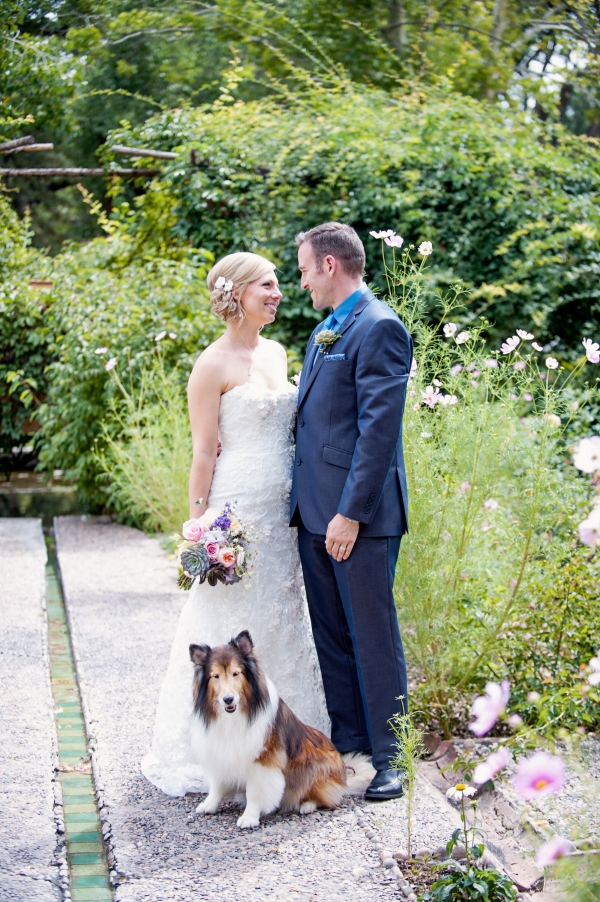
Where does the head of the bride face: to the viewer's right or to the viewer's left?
to the viewer's right

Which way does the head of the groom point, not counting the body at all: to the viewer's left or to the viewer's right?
to the viewer's left

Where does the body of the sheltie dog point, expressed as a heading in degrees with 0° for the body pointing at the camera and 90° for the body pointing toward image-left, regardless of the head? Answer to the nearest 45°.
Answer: approximately 45°

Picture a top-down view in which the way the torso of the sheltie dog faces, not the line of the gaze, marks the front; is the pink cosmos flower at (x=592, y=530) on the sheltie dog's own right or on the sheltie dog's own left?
on the sheltie dog's own left

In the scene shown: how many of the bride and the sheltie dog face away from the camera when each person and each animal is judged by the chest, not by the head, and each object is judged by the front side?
0

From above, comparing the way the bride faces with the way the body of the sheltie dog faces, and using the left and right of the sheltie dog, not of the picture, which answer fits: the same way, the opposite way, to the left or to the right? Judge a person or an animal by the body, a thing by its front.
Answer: to the left

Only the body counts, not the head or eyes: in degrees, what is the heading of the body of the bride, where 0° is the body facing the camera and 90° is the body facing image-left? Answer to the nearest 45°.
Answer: approximately 315°

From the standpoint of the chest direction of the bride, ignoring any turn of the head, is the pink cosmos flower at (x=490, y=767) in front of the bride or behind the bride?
in front
